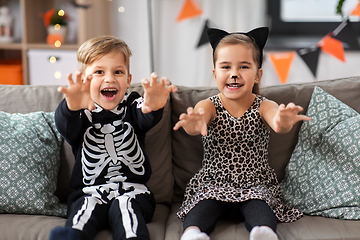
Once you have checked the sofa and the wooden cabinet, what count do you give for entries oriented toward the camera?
2

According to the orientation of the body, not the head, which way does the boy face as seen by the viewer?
toward the camera

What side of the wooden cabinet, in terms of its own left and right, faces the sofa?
front

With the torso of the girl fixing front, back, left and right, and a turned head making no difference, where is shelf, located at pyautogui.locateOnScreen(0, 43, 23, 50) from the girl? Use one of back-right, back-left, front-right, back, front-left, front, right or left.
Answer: back-right

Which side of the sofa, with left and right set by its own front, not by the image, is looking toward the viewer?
front

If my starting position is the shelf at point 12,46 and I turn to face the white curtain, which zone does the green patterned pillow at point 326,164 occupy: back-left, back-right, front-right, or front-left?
front-right

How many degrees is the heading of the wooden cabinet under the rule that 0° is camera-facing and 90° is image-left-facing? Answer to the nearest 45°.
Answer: approximately 0°

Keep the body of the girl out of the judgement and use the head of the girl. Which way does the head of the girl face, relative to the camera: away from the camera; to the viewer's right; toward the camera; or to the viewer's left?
toward the camera

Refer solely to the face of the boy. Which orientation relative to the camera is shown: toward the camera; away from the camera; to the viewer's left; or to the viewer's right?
toward the camera

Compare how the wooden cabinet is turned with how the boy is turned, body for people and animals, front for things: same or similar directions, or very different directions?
same or similar directions

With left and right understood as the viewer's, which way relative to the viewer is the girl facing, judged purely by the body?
facing the viewer

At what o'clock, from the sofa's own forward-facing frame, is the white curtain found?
The white curtain is roughly at 6 o'clock from the sofa.

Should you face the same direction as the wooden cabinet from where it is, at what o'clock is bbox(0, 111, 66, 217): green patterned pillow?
The green patterned pillow is roughly at 12 o'clock from the wooden cabinet.

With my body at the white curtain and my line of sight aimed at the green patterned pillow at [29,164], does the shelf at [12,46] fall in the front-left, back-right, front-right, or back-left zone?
front-right

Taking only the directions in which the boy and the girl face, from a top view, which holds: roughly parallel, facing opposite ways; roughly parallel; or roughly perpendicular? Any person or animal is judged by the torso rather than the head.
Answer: roughly parallel
